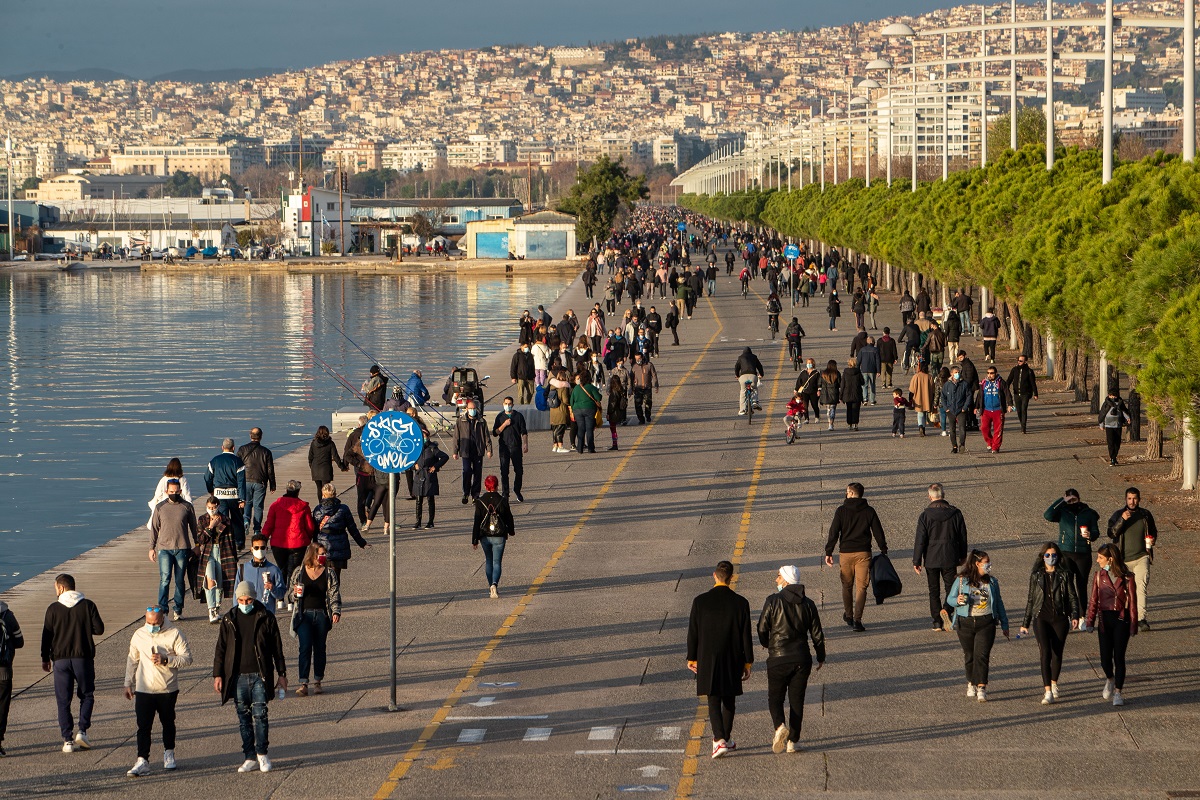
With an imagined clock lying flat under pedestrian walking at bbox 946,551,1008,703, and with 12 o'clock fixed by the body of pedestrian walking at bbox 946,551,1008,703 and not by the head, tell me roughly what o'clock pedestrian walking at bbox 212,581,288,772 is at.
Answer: pedestrian walking at bbox 212,581,288,772 is roughly at 2 o'clock from pedestrian walking at bbox 946,551,1008,703.

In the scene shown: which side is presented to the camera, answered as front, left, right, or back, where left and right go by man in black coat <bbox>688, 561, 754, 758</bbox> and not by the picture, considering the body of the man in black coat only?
back

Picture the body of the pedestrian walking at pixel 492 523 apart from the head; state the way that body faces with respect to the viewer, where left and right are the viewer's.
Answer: facing away from the viewer

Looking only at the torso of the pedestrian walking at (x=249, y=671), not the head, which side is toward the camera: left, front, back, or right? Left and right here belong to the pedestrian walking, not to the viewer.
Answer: front

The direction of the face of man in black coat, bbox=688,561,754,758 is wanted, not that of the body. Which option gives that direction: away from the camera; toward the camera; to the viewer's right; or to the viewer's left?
away from the camera

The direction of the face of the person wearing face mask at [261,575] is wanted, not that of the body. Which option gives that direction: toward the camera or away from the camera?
toward the camera

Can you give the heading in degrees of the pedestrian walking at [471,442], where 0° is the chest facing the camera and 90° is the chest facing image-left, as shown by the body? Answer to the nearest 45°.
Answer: approximately 0°

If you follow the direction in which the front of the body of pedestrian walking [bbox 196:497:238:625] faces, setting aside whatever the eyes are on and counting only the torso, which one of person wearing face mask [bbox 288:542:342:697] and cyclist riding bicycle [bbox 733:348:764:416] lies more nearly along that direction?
the person wearing face mask

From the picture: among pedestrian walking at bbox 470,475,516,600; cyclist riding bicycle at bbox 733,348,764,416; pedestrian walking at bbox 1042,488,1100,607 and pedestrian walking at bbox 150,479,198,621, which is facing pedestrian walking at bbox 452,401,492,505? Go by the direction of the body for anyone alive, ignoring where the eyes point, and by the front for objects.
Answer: pedestrian walking at bbox 470,475,516,600

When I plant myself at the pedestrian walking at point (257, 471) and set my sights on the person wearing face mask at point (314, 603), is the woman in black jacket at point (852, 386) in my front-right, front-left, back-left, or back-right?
back-left

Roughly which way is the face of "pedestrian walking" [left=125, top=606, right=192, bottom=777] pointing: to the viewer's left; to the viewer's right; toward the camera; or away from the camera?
toward the camera

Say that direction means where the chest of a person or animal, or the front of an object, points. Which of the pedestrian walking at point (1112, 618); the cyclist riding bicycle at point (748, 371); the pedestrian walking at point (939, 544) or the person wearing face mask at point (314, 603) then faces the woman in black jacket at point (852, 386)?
the pedestrian walking at point (939, 544)

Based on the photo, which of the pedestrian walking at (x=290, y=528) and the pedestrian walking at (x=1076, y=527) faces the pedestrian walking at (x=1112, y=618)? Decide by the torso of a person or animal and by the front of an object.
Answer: the pedestrian walking at (x=1076, y=527)
